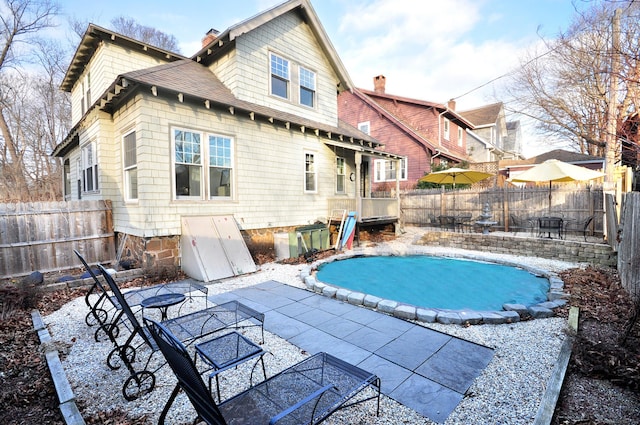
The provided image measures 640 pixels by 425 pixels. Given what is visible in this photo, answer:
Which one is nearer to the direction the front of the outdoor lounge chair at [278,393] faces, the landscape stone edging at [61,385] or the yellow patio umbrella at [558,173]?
the yellow patio umbrella

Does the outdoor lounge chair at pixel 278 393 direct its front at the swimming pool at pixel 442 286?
yes

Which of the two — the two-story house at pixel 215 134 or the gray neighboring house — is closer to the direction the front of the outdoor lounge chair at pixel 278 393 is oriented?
the gray neighboring house

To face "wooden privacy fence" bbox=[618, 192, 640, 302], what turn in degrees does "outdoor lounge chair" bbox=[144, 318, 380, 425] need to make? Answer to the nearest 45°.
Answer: approximately 45° to its right

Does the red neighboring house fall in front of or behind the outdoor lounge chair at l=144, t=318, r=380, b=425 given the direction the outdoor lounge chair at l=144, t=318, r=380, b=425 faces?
in front

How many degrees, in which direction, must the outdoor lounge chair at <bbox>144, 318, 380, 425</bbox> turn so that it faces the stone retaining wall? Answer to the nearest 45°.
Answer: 0° — it already faces it

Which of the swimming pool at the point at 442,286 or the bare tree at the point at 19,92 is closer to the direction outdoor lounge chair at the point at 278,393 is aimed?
the swimming pool

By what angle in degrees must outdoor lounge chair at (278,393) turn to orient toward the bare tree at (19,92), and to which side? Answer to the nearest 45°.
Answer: approximately 90° to its left

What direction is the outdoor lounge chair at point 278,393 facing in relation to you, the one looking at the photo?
facing away from the viewer and to the right of the viewer

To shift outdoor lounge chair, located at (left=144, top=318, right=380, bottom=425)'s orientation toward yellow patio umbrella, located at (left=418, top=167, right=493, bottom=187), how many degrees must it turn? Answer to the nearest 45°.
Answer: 0° — it already faces it

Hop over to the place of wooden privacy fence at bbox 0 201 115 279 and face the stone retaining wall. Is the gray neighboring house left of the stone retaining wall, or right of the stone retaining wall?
left

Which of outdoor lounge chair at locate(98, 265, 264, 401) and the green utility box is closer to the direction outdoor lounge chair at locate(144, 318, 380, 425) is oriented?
the green utility box

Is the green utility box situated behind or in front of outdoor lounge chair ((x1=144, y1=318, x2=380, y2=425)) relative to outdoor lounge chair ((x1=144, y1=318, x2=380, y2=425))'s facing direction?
in front

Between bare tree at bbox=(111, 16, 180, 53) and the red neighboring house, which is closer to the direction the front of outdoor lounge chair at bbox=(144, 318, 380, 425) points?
the red neighboring house

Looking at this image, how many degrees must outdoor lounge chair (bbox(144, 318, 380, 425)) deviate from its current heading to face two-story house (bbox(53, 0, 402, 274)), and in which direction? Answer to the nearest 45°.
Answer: approximately 45° to its left
